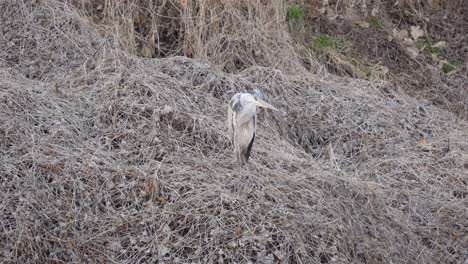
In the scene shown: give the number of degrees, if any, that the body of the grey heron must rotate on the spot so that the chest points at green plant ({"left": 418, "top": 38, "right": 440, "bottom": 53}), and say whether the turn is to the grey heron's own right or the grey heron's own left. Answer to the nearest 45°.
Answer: approximately 90° to the grey heron's own left

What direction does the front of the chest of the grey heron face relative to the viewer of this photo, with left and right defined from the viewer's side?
facing the viewer and to the right of the viewer
